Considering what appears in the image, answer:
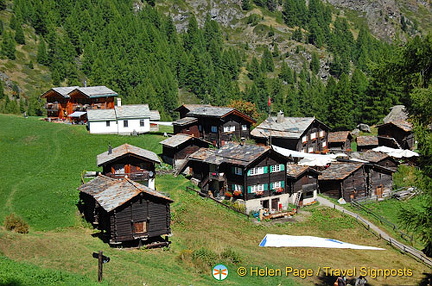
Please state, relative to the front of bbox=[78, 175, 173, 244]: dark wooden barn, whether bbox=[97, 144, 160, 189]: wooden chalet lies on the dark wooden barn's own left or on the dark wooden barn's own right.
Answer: on the dark wooden barn's own left

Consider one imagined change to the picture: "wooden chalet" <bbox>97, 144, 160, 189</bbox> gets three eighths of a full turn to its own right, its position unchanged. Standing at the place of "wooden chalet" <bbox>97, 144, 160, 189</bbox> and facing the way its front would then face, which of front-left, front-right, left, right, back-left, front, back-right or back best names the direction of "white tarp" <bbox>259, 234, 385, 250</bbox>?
back

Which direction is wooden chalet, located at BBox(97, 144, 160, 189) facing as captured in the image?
toward the camera

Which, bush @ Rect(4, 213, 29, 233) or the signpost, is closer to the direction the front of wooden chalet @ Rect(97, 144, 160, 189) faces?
the signpost

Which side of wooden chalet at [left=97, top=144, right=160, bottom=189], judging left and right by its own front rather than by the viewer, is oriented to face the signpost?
front

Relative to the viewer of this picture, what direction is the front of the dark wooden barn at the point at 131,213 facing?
facing the viewer and to the right of the viewer

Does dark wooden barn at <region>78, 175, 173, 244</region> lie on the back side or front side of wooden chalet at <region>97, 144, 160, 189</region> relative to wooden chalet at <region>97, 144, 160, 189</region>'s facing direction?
on the front side

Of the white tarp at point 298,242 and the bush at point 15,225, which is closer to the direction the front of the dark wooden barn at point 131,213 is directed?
the white tarp

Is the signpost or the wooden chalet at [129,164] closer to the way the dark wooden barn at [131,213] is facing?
the signpost

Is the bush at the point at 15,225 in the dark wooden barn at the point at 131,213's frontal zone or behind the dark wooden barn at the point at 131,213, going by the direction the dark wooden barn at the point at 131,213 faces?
behind
